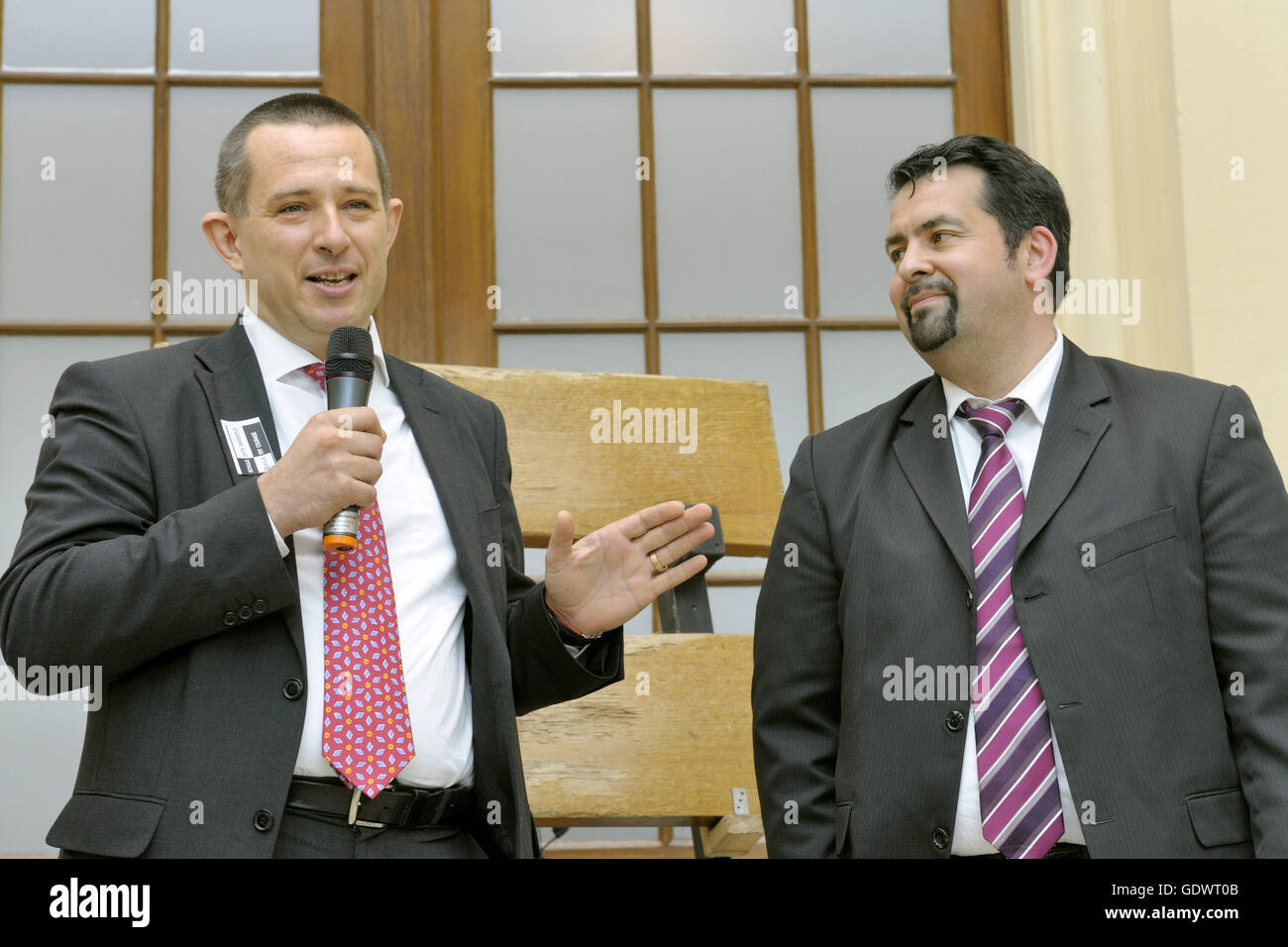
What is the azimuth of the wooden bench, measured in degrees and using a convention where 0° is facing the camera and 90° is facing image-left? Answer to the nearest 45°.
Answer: approximately 0°

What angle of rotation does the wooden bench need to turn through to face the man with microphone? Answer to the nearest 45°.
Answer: approximately 45° to its right

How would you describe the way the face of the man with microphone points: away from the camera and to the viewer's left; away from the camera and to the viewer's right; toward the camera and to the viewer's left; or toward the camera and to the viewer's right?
toward the camera and to the viewer's right
